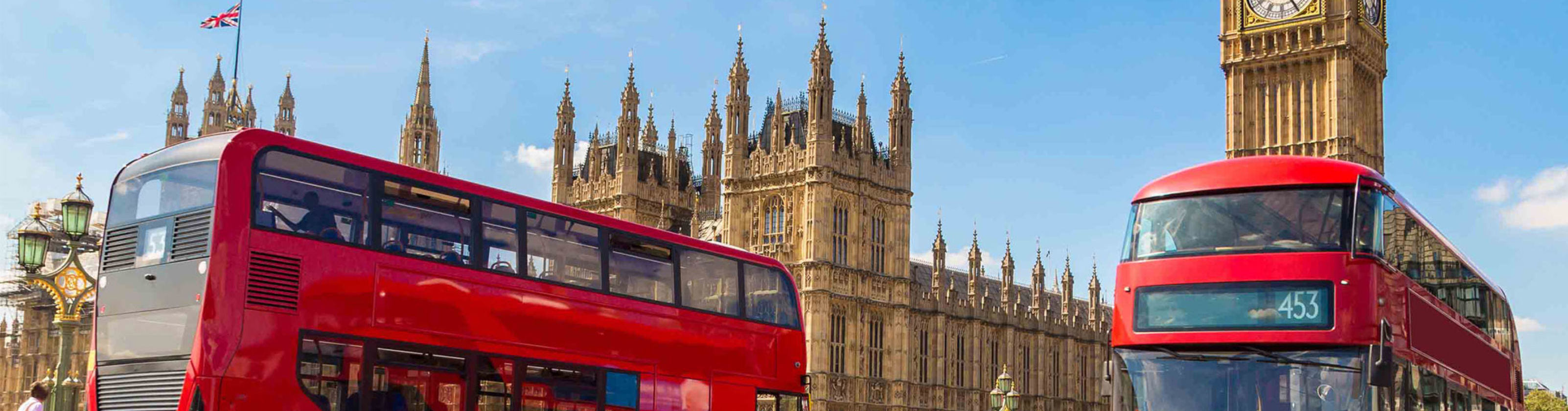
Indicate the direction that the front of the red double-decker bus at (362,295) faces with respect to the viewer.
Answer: facing away from the viewer and to the right of the viewer

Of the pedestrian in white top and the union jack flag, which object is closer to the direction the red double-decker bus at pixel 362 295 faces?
the union jack flag

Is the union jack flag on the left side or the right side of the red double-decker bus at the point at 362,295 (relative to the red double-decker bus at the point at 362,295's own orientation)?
on its left

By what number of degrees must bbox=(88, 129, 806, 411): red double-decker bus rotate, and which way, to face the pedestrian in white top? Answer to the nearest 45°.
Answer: approximately 90° to its left

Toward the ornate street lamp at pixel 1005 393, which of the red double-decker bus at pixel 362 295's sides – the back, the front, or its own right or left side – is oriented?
front

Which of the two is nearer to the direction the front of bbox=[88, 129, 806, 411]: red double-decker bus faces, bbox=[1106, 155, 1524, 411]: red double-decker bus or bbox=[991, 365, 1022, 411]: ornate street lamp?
the ornate street lamp

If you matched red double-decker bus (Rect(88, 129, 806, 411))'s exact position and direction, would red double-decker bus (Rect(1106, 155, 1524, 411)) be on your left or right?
on your right

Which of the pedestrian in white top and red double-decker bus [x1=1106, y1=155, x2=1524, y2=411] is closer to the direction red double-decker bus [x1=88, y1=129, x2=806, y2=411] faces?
the red double-decker bus

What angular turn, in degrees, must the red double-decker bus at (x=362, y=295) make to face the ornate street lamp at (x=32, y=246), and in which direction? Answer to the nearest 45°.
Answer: approximately 90° to its left

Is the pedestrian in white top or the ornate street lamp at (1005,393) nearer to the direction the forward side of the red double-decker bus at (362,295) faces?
the ornate street lamp

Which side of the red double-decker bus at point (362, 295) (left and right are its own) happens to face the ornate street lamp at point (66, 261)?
left
